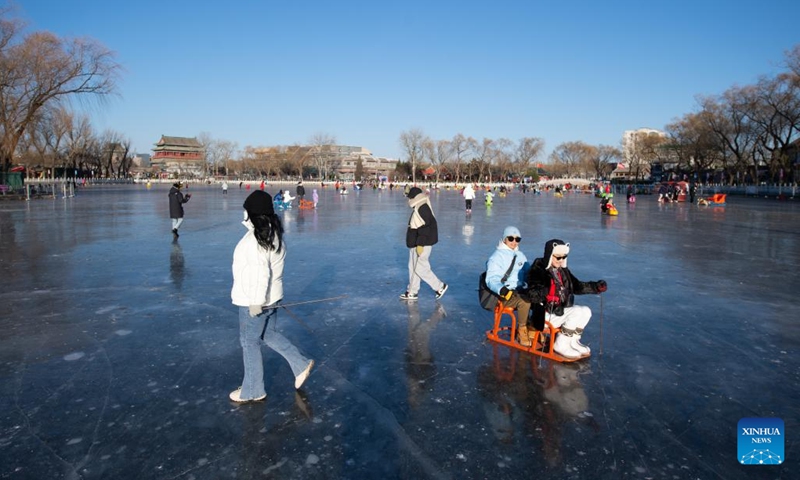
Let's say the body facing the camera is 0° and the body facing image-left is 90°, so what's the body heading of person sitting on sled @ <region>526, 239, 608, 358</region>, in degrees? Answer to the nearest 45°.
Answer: approximately 315°

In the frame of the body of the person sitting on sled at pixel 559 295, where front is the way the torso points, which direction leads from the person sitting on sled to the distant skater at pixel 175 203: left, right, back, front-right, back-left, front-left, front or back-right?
back
